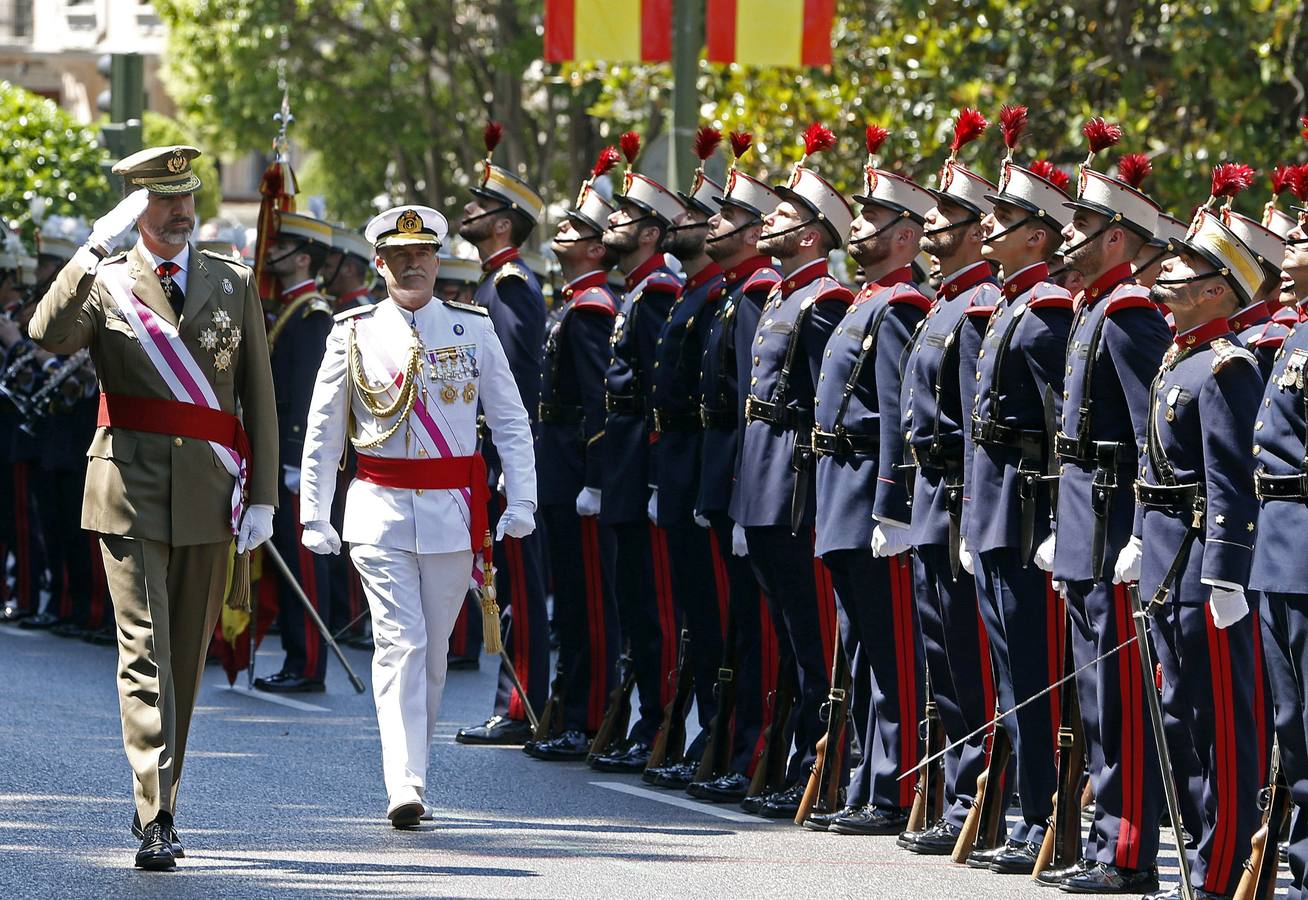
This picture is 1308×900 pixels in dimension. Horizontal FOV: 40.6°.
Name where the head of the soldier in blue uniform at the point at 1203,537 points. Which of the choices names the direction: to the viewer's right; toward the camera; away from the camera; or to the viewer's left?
to the viewer's left

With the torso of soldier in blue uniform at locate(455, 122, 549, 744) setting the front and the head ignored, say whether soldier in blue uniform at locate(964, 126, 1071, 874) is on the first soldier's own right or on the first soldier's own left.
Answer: on the first soldier's own left

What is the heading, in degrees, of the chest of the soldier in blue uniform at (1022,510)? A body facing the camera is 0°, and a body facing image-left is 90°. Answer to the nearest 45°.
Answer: approximately 45°

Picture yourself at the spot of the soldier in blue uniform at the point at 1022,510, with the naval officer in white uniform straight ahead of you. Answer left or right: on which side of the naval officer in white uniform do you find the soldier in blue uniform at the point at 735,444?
right

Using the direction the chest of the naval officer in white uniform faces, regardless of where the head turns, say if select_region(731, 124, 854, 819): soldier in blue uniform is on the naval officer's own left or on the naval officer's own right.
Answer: on the naval officer's own left

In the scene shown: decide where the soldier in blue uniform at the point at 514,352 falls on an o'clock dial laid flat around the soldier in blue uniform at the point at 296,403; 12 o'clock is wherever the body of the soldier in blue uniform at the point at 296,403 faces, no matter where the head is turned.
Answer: the soldier in blue uniform at the point at 514,352 is roughly at 8 o'clock from the soldier in blue uniform at the point at 296,403.

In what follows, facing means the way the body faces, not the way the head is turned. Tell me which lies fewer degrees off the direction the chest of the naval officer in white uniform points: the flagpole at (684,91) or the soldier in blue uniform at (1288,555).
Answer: the soldier in blue uniform

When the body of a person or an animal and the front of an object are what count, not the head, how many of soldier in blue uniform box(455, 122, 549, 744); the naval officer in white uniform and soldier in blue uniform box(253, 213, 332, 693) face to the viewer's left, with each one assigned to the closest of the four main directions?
2

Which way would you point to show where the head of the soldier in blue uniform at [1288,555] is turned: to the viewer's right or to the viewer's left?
to the viewer's left

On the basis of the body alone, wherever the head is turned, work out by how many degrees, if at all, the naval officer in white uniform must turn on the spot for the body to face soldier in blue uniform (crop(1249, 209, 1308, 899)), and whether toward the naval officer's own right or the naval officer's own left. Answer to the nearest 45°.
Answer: approximately 45° to the naval officer's own left
